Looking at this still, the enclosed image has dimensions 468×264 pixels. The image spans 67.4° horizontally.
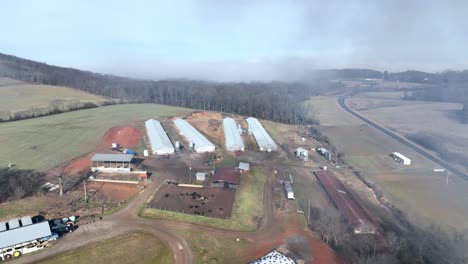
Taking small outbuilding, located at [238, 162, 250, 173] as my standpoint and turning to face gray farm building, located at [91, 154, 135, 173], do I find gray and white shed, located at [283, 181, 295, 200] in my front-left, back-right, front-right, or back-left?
back-left

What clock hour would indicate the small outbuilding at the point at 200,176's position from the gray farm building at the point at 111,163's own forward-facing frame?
The small outbuilding is roughly at 10 o'clock from the gray farm building.

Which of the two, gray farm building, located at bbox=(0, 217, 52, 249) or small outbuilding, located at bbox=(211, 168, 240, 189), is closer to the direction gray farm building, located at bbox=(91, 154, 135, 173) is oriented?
the gray farm building

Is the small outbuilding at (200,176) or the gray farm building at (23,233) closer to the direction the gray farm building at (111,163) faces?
the gray farm building

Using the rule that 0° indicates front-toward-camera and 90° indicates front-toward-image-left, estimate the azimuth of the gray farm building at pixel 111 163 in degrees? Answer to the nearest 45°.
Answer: approximately 0°

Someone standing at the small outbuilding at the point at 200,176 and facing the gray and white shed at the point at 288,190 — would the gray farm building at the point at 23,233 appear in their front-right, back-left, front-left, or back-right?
back-right

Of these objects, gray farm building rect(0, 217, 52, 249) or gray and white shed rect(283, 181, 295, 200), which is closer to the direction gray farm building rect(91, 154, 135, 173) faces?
the gray farm building

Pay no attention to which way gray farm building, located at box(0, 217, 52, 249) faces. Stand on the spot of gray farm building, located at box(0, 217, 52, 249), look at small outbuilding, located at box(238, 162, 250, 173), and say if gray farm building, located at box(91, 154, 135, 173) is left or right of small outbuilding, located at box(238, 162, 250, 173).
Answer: left
